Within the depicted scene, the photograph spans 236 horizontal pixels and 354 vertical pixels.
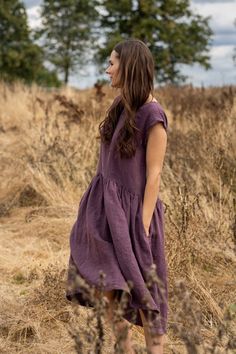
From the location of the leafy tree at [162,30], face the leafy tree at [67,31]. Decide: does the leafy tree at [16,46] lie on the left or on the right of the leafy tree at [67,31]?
left

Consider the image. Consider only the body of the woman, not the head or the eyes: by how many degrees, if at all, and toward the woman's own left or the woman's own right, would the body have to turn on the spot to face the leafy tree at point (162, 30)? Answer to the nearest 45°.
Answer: approximately 135° to the woman's own right

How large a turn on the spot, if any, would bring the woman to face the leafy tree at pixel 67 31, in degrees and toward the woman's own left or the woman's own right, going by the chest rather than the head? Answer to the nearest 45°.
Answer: approximately 135° to the woman's own right

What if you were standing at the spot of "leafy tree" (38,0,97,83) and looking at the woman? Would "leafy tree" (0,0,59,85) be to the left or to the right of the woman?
right

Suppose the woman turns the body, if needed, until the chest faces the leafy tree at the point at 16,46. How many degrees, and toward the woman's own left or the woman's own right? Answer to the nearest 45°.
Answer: approximately 135° to the woman's own right

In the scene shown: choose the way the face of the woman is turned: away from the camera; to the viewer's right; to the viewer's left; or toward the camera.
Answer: to the viewer's left

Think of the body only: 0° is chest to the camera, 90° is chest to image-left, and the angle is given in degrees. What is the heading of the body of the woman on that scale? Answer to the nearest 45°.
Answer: approximately 45°
